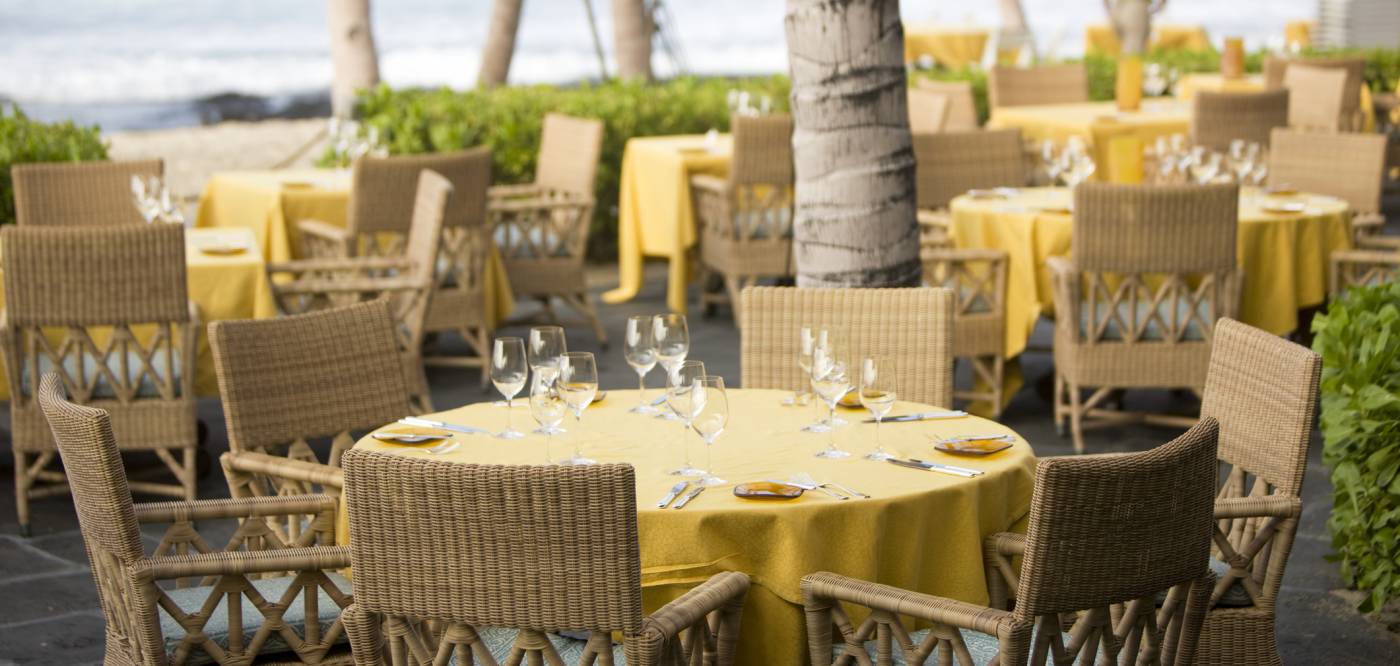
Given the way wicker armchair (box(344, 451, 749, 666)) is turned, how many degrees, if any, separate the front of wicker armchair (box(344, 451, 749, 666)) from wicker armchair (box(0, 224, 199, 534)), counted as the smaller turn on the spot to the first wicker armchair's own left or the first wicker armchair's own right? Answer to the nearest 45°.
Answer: approximately 90° to the first wicker armchair's own left

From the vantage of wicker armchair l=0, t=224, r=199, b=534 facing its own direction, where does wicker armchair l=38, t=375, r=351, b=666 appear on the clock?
wicker armchair l=38, t=375, r=351, b=666 is roughly at 6 o'clock from wicker armchair l=0, t=224, r=199, b=534.

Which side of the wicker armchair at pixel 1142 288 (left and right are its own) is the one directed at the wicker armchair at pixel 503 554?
back

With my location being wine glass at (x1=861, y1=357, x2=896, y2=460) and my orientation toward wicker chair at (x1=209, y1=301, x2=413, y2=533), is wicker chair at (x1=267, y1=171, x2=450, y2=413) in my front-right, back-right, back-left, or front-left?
front-right

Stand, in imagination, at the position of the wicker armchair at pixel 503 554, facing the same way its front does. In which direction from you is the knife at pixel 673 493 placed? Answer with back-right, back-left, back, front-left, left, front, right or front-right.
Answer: front

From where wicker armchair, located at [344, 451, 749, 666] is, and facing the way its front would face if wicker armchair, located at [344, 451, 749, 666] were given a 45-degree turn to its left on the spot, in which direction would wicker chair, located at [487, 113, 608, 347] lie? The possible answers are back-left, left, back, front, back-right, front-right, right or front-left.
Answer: front

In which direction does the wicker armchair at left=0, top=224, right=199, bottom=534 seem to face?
away from the camera

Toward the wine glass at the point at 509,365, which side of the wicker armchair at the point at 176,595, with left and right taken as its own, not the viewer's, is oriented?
front

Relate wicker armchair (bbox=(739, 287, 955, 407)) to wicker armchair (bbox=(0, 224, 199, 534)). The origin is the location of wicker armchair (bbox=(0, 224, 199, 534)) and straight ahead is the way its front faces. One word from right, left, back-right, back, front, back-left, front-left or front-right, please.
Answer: back-right

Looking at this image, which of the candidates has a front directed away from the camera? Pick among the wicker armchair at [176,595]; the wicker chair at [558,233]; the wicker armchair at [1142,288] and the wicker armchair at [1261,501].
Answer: the wicker armchair at [1142,288]

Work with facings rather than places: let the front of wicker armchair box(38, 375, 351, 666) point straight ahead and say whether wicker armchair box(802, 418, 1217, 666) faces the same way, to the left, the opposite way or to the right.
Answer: to the left

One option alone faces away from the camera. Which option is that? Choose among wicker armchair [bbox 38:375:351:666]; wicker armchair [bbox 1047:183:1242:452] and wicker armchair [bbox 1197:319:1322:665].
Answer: wicker armchair [bbox 1047:183:1242:452]

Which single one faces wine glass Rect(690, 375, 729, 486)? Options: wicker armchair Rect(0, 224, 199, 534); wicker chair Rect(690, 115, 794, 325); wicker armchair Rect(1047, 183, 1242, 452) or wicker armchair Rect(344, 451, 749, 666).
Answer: wicker armchair Rect(344, 451, 749, 666)
